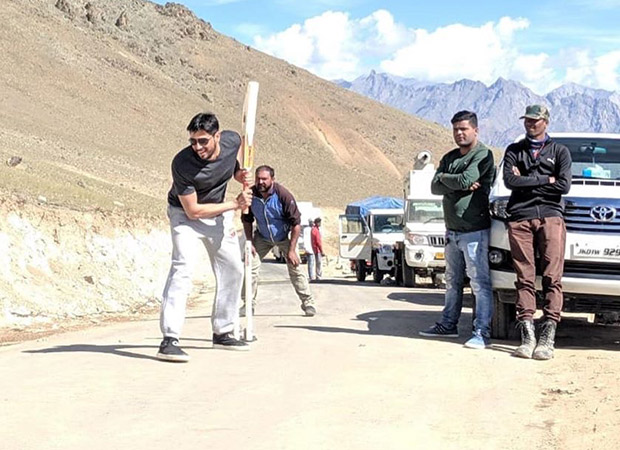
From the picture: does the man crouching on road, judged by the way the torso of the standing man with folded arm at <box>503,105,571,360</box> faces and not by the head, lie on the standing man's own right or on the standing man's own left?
on the standing man's own right

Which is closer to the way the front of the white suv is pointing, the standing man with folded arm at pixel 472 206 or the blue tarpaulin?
the standing man with folded arm

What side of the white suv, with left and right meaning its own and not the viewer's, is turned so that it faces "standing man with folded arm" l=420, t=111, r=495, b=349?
front

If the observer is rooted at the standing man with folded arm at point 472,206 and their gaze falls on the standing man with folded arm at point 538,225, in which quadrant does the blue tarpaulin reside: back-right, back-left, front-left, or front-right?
back-left

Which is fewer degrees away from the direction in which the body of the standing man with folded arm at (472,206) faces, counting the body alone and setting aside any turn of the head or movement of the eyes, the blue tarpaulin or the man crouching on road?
the man crouching on road

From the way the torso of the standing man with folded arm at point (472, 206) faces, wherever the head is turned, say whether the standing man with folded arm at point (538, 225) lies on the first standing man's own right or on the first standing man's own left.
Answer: on the first standing man's own left

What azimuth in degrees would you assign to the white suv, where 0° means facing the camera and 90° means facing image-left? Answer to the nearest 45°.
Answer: approximately 0°

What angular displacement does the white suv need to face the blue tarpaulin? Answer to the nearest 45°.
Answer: approximately 180°

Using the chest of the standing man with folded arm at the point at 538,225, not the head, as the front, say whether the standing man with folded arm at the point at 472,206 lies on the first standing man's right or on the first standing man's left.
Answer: on the first standing man's right

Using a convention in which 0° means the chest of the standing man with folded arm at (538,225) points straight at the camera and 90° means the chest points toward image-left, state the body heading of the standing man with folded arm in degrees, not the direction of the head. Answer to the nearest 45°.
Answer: approximately 0°
